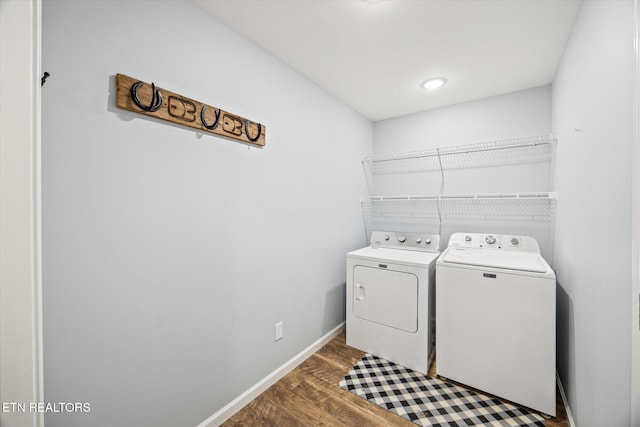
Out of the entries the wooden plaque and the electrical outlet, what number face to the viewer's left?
0

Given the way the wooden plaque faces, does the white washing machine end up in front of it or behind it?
in front

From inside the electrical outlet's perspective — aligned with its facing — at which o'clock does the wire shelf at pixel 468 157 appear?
The wire shelf is roughly at 10 o'clock from the electrical outlet.

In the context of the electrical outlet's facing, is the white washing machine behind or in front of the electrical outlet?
in front

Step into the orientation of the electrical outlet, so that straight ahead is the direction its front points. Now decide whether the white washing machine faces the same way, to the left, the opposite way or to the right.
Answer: to the right

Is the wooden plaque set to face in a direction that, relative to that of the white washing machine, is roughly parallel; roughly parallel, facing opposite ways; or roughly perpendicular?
roughly perpendicular

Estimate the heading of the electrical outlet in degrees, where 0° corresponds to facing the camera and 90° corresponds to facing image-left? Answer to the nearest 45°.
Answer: approximately 315°

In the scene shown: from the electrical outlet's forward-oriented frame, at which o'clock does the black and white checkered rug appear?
The black and white checkered rug is roughly at 11 o'clock from the electrical outlet.
